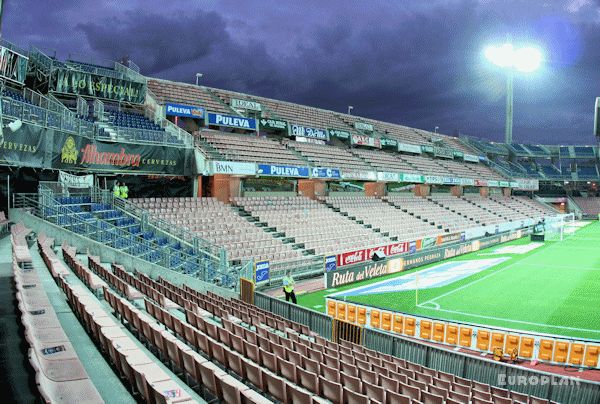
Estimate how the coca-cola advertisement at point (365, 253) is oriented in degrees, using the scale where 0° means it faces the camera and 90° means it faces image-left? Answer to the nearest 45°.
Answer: approximately 315°

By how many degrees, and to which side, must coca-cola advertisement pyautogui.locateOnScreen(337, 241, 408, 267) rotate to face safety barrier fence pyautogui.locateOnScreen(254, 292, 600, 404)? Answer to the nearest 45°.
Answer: approximately 45° to its right

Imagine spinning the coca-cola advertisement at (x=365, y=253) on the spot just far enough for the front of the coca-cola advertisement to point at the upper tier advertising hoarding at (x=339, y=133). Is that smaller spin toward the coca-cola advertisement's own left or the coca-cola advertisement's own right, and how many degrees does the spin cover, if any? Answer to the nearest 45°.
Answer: approximately 135° to the coca-cola advertisement's own left

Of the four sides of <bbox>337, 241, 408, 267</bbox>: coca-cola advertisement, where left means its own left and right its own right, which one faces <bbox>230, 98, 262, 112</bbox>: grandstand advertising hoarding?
back

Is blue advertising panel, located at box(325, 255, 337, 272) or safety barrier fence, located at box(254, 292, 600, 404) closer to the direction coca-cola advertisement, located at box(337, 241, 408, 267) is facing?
the safety barrier fence

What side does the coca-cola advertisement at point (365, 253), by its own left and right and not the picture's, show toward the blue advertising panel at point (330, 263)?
right

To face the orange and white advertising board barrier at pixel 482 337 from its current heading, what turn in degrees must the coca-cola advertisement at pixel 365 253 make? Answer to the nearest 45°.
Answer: approximately 45° to its right

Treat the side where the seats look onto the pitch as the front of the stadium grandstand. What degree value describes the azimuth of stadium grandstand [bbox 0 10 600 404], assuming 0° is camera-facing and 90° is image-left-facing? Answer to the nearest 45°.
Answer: approximately 315°
